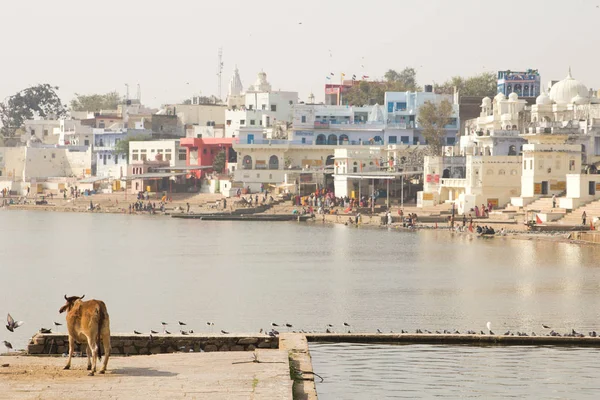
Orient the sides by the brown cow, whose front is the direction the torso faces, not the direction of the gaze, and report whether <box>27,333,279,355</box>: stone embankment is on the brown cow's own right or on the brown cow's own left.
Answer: on the brown cow's own right

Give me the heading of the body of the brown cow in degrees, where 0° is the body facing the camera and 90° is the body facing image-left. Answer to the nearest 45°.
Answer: approximately 135°
